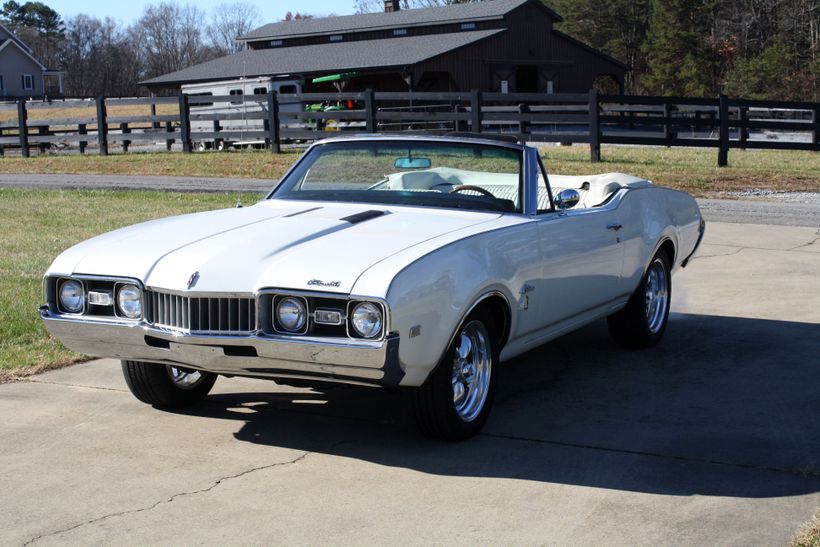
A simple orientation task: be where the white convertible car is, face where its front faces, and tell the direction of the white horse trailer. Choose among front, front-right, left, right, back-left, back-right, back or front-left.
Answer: back-right

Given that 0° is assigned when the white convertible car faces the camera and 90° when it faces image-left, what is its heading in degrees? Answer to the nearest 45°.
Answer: approximately 45°

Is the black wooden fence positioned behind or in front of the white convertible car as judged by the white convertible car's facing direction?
behind
